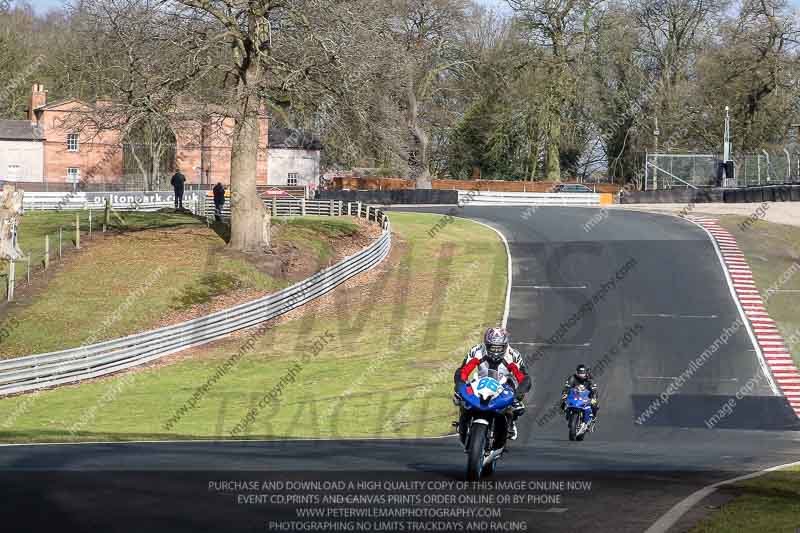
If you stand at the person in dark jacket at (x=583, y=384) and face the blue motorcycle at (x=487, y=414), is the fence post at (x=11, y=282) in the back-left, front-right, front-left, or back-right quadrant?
back-right

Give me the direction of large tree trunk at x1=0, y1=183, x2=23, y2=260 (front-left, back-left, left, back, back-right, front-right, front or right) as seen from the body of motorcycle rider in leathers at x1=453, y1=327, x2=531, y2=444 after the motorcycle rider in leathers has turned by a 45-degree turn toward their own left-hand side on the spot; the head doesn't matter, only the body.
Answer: back

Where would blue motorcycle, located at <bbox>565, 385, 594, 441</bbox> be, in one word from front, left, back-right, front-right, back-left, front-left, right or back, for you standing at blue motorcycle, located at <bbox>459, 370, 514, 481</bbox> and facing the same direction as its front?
back

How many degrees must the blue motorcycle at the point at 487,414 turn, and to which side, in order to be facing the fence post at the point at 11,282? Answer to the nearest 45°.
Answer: approximately 135° to its right

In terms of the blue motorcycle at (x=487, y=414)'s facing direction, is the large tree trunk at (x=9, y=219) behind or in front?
behind

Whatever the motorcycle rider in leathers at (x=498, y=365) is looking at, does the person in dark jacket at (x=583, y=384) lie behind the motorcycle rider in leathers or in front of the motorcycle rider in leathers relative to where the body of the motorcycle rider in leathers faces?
behind

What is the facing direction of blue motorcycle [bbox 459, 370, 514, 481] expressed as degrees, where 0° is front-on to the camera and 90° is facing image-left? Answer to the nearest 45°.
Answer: approximately 0°

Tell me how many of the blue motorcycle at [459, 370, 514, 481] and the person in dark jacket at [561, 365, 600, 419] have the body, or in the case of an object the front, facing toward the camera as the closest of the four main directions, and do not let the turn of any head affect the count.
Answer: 2

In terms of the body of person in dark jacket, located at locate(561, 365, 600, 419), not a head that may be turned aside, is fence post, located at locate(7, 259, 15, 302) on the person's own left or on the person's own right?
on the person's own right

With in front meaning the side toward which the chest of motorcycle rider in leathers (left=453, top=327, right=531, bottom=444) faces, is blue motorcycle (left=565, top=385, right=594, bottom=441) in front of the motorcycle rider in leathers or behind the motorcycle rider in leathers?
behind
